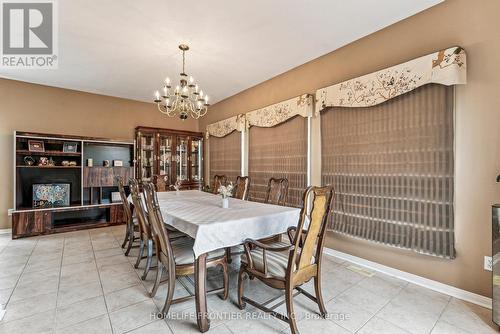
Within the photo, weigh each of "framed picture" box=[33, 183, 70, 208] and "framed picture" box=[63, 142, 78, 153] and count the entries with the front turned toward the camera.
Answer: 2

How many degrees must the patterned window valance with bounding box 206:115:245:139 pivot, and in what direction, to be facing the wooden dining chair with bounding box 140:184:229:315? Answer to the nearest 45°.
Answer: approximately 45° to its left

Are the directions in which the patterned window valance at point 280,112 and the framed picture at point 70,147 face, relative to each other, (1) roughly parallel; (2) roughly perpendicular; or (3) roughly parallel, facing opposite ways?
roughly perpendicular

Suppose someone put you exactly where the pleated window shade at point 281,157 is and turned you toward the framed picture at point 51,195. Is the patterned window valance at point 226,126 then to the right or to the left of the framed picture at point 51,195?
right

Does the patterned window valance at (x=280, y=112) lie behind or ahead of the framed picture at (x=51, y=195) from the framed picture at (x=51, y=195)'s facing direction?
ahead

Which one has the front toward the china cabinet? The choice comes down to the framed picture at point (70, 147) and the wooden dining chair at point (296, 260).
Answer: the wooden dining chair

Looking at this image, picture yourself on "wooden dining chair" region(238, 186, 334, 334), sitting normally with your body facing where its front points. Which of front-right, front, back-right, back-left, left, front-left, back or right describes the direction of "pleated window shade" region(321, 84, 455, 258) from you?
right

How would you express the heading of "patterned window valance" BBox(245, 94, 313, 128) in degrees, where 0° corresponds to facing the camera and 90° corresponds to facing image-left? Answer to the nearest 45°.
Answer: approximately 45°

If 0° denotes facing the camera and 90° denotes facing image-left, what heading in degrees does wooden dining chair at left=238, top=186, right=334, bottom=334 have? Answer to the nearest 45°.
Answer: approximately 135°

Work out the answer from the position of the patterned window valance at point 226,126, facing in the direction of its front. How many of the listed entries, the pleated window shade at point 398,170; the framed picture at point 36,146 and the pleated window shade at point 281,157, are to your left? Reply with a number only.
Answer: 2

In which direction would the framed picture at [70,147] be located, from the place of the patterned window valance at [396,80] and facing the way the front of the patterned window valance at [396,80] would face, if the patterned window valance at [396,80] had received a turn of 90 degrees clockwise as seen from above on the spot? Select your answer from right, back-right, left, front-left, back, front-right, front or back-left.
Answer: front-left

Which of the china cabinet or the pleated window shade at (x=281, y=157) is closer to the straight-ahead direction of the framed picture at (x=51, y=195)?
the pleated window shade

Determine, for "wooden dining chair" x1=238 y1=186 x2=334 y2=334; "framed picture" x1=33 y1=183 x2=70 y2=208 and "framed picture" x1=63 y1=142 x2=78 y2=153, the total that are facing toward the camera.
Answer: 2

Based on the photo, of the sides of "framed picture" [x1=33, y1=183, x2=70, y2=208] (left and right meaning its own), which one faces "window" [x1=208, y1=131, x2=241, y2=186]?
left

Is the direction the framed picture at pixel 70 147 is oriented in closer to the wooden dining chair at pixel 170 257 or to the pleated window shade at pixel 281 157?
the wooden dining chair
